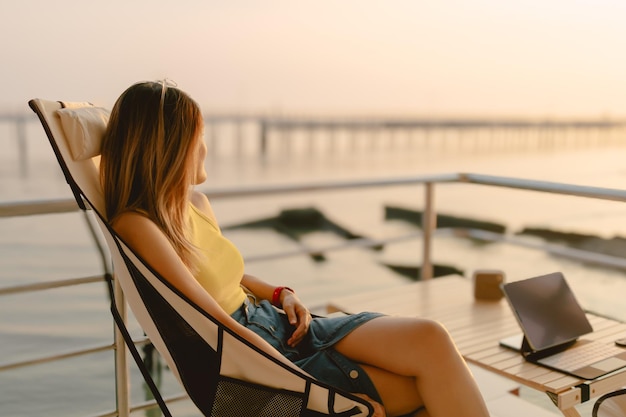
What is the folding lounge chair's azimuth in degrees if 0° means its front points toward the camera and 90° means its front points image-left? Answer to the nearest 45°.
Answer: approximately 270°

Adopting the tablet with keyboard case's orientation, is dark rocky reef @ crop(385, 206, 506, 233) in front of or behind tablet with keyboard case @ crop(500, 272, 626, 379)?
behind

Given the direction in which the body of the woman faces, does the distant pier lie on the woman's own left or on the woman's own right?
on the woman's own left

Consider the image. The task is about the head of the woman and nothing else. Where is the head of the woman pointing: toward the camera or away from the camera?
away from the camera

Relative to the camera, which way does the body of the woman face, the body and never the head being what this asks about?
to the viewer's right

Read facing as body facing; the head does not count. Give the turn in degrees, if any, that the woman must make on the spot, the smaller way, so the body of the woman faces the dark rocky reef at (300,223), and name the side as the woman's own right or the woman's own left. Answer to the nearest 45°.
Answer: approximately 90° to the woman's own left

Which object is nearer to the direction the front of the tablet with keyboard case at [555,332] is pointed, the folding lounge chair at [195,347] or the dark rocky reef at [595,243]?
the folding lounge chair
